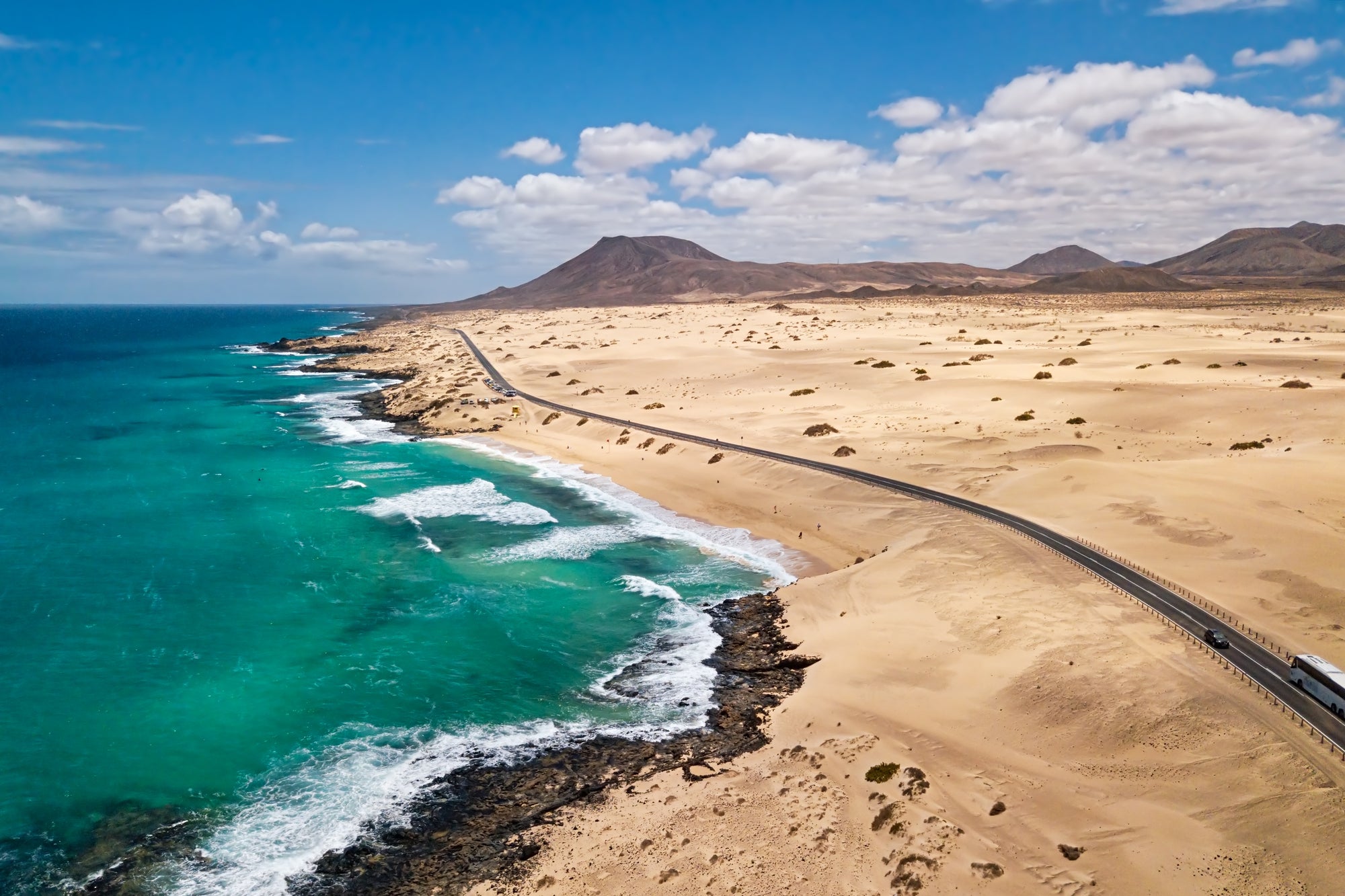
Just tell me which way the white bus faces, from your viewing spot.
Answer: facing away from the viewer and to the left of the viewer

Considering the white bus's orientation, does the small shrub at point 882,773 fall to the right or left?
on its left
